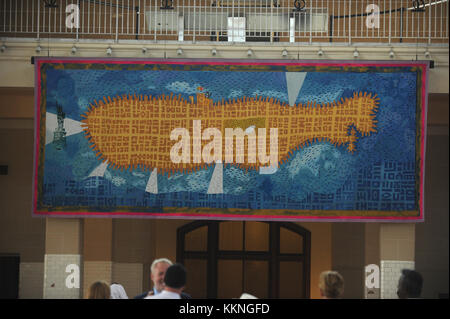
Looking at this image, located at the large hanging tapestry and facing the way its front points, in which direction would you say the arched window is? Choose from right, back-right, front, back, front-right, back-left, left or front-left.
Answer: back

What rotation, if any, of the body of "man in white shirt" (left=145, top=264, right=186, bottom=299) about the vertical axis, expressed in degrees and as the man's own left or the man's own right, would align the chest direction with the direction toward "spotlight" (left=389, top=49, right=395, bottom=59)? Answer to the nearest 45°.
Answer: approximately 45° to the man's own right

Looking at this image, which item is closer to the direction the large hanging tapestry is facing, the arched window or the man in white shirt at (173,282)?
the man in white shirt

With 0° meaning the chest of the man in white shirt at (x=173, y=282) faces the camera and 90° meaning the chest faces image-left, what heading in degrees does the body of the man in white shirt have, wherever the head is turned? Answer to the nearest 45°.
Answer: approximately 180°

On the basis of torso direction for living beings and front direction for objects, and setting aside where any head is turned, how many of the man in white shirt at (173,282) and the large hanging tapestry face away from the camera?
1

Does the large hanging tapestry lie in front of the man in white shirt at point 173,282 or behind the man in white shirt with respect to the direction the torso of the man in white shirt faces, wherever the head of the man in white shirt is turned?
in front

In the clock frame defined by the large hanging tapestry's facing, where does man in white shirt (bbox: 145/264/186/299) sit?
The man in white shirt is roughly at 12 o'clock from the large hanging tapestry.

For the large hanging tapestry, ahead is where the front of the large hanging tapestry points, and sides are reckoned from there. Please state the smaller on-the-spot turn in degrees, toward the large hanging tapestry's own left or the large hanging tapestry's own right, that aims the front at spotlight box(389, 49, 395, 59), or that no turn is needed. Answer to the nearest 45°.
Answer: approximately 90° to the large hanging tapestry's own left

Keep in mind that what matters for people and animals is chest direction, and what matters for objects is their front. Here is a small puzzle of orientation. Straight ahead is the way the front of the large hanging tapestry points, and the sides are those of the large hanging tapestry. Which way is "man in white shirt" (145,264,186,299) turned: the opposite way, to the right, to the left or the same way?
the opposite way
